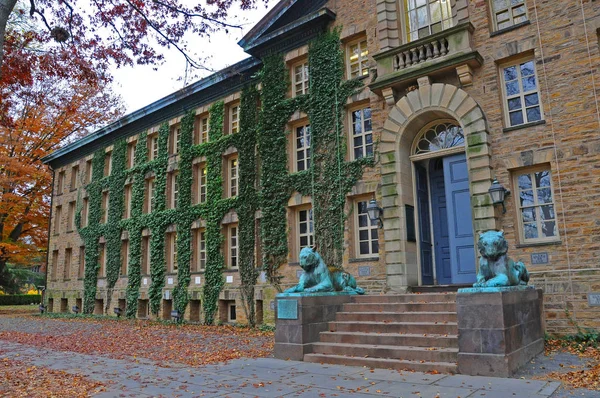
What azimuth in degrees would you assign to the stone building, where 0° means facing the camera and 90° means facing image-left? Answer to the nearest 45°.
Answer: approximately 45°

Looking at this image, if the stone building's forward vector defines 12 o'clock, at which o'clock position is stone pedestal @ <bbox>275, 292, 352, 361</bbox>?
The stone pedestal is roughly at 12 o'clock from the stone building.
